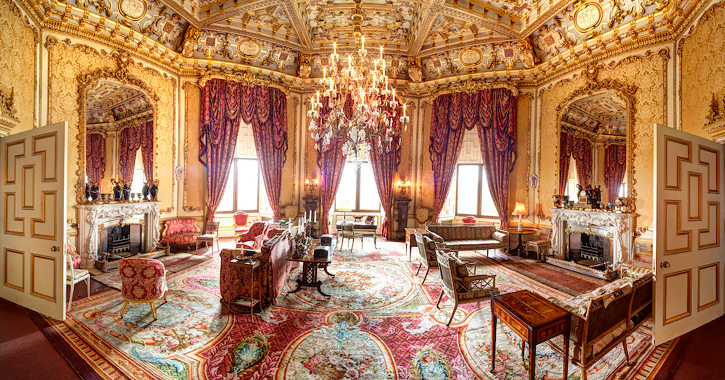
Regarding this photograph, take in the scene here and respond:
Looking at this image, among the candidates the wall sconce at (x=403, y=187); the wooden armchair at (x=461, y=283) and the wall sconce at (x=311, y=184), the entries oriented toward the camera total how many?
2

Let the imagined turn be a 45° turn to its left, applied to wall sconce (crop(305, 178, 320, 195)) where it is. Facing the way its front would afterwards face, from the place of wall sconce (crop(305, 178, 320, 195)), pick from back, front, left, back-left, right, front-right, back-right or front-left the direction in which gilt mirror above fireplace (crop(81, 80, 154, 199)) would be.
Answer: back-right

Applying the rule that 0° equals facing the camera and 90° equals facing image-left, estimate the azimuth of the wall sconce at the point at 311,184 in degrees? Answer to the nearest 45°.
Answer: approximately 0°

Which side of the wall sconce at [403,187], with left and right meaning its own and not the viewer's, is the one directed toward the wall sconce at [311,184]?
right

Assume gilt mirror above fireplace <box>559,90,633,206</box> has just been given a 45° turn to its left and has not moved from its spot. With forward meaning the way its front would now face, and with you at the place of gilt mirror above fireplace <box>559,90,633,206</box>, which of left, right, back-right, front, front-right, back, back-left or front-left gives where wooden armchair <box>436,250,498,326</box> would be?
front

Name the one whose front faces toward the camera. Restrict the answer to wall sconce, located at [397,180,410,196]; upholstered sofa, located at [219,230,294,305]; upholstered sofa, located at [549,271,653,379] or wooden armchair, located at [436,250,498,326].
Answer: the wall sconce

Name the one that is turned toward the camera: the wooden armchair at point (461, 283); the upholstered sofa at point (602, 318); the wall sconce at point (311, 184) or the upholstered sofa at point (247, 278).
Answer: the wall sconce

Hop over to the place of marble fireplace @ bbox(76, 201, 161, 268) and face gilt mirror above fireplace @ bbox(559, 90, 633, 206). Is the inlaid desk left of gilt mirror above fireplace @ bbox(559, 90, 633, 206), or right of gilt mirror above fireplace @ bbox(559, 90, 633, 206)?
right

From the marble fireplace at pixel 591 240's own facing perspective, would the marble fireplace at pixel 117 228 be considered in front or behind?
in front

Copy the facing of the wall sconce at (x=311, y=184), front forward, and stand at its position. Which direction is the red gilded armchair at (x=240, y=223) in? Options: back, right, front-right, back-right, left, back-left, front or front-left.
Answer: right

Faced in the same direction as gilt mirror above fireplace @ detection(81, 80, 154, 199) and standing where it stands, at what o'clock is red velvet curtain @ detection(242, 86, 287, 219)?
The red velvet curtain is roughly at 10 o'clock from the gilt mirror above fireplace.

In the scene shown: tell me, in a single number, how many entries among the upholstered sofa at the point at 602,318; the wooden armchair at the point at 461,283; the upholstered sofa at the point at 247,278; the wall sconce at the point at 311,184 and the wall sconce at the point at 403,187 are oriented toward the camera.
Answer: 2

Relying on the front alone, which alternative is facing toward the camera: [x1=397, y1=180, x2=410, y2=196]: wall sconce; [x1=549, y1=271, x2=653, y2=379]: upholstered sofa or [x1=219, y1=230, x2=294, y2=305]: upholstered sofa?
the wall sconce
